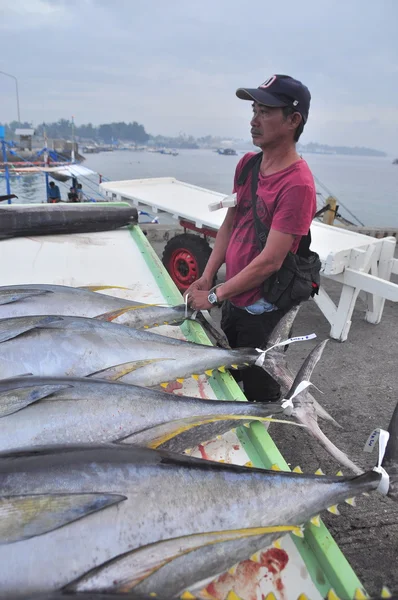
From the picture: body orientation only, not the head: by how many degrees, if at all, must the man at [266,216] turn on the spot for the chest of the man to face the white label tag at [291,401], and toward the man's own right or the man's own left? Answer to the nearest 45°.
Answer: approximately 45° to the man's own left

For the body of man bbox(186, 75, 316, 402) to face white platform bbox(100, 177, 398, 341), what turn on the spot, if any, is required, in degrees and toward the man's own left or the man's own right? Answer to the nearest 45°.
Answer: approximately 135° to the man's own right

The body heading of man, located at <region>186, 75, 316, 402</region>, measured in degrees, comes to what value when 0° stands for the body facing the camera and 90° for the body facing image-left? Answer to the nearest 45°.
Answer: approximately 45°

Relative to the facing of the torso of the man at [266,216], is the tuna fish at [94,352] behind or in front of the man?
in front
